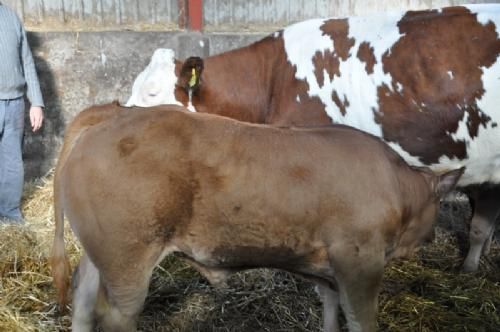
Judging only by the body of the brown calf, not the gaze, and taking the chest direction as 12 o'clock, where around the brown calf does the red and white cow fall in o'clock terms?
The red and white cow is roughly at 10 o'clock from the brown calf.

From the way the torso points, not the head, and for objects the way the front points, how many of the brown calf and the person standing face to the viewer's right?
1

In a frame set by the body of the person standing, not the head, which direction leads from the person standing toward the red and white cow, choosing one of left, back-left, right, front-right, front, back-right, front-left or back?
front-left

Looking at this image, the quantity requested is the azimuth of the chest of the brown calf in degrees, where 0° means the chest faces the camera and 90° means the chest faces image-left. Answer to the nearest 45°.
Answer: approximately 270°

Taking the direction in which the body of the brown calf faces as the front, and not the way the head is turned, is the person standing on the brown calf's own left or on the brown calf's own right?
on the brown calf's own left

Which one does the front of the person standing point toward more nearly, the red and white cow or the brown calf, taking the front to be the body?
the brown calf

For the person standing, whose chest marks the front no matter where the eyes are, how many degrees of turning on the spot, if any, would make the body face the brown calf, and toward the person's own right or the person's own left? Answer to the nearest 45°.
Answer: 0° — they already face it

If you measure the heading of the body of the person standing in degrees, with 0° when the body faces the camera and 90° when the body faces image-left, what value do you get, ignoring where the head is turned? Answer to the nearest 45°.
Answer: approximately 0°
